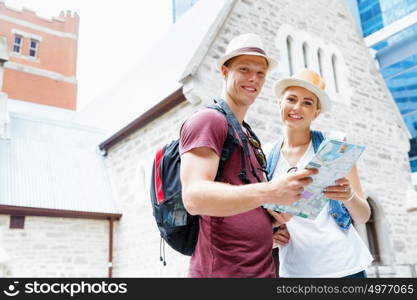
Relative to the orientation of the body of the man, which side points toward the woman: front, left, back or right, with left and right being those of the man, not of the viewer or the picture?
left

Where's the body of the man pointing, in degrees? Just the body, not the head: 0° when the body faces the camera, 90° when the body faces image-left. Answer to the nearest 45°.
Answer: approximately 315°

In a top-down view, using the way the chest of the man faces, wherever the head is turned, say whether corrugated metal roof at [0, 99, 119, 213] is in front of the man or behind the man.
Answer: behind

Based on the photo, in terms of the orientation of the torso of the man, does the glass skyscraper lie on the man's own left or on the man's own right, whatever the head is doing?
on the man's own left
